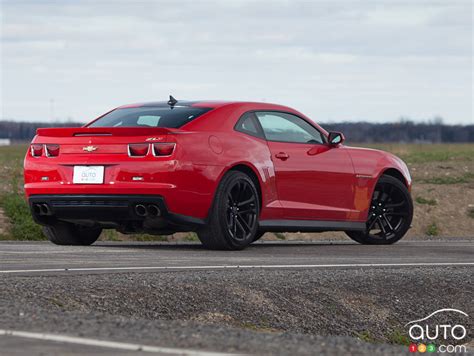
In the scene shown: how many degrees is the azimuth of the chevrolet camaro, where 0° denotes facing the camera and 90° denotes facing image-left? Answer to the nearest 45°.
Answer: approximately 225°
